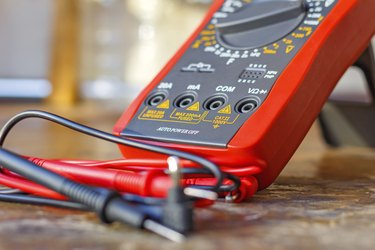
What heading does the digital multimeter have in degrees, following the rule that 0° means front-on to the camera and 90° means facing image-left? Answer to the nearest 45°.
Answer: approximately 45°
